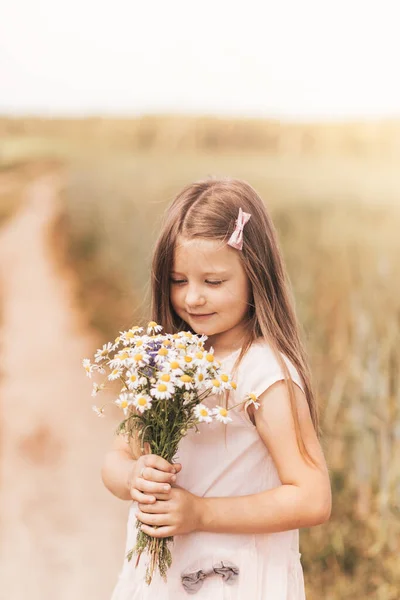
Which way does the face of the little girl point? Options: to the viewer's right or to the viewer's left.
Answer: to the viewer's left

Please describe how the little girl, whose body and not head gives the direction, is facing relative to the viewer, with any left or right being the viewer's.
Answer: facing the viewer and to the left of the viewer
